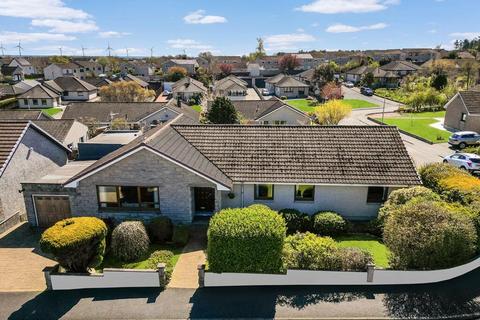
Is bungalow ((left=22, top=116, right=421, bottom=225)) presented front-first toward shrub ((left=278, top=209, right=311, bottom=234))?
no

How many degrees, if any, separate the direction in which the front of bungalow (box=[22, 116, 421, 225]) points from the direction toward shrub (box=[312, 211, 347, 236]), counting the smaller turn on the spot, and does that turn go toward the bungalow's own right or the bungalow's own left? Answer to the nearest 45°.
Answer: approximately 45° to the bungalow's own left

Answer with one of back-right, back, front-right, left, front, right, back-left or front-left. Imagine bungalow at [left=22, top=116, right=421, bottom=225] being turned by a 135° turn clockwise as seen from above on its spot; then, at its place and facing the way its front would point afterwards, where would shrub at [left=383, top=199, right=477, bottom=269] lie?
back

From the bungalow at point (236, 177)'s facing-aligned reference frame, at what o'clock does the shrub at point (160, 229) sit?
The shrub is roughly at 2 o'clock from the bungalow.

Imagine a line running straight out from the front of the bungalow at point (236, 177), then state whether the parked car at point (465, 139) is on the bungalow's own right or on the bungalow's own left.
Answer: on the bungalow's own left

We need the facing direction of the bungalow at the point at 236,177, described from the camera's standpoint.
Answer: facing the viewer

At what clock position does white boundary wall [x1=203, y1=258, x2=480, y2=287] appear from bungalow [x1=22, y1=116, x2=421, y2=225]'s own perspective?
The white boundary wall is roughly at 11 o'clock from the bungalow.

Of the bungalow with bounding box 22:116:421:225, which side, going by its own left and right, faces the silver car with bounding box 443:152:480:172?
left

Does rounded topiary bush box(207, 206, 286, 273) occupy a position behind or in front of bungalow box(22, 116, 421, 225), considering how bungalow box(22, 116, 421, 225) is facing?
in front

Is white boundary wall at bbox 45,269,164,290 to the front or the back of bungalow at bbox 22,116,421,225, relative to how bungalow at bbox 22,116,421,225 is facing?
to the front

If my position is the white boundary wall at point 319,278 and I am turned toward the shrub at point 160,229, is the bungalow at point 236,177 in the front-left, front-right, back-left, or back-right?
front-right

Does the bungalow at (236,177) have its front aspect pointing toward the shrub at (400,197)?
no

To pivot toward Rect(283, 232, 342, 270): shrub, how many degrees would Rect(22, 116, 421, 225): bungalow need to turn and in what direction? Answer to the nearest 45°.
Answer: approximately 45° to its left

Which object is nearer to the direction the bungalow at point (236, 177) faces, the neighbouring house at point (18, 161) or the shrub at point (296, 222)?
the shrub

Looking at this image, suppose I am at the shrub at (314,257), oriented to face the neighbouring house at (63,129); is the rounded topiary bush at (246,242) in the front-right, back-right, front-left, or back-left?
front-left

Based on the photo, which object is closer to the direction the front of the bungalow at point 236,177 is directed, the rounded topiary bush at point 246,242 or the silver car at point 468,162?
the rounded topiary bush

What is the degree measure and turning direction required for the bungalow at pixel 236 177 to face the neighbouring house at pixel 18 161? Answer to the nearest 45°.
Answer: approximately 90° to its right
